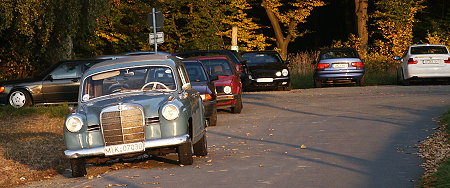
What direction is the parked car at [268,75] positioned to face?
toward the camera

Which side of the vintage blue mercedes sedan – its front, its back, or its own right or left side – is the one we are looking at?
front

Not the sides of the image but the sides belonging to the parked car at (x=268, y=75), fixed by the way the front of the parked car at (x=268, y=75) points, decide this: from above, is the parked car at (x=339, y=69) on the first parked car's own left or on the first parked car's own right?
on the first parked car's own left

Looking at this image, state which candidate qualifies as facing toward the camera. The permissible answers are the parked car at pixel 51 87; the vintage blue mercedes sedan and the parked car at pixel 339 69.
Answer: the vintage blue mercedes sedan

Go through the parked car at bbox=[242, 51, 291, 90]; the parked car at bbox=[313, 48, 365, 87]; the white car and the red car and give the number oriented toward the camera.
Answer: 2

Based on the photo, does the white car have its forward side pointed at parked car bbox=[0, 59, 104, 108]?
no

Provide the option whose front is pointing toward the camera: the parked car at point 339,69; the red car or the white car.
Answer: the red car

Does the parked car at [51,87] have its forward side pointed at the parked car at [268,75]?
no

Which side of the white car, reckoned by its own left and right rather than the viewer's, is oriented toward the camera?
back

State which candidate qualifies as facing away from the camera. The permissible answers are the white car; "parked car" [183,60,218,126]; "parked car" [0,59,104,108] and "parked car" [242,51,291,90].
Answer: the white car

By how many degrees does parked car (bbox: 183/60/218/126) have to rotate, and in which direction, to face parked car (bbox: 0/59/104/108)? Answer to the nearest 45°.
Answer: approximately 135° to its right

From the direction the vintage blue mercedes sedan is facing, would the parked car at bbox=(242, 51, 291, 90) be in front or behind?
behind

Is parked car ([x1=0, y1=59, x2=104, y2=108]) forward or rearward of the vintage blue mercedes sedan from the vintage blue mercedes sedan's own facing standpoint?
rearward

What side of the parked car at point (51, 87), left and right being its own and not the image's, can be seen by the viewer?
left

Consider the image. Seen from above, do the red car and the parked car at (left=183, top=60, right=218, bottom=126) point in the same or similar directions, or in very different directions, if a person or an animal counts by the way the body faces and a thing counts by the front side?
same or similar directions

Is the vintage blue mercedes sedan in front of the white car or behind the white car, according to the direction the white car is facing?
behind

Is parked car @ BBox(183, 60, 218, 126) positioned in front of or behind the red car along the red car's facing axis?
in front
